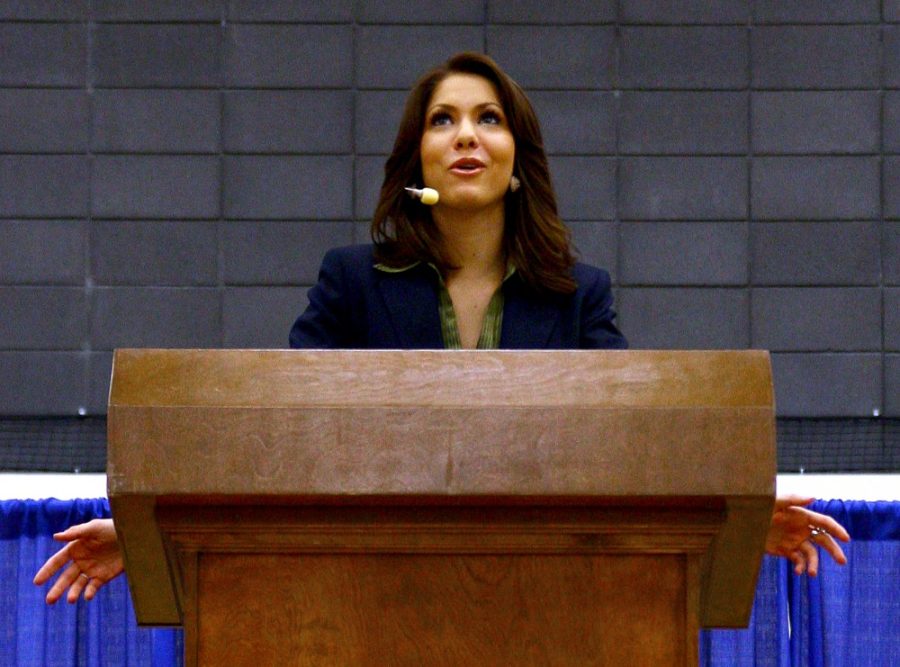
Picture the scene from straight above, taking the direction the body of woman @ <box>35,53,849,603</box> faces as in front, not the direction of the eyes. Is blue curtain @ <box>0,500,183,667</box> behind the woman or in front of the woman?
behind

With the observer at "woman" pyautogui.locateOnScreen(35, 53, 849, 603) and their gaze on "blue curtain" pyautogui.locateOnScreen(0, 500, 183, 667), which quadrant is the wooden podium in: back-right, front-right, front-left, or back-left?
back-left

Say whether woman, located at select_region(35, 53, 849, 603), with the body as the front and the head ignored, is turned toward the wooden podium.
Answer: yes

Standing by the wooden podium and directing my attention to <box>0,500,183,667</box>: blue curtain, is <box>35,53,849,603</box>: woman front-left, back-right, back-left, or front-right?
front-right

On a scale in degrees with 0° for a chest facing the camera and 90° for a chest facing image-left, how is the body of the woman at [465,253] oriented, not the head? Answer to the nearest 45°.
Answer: approximately 0°

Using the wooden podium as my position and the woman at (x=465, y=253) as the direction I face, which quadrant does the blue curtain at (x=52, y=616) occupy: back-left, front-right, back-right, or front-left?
front-left
